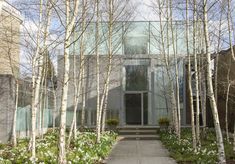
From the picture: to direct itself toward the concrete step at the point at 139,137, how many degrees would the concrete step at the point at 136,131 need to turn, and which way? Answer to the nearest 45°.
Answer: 0° — it already faces it

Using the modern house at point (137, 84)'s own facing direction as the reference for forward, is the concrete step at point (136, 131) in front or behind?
in front

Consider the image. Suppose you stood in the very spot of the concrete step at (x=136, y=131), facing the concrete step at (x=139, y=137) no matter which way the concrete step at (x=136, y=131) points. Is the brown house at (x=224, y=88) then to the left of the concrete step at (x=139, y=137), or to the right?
left

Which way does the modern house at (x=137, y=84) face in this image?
toward the camera

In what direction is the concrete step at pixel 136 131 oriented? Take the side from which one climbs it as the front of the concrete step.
toward the camera

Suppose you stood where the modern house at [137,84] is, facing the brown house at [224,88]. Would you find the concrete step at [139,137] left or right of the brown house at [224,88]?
right

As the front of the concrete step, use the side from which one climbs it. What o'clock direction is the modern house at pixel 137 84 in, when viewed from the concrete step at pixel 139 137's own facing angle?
The modern house is roughly at 6 o'clock from the concrete step.

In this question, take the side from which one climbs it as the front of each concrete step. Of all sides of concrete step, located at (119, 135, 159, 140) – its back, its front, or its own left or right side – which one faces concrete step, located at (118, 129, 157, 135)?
back

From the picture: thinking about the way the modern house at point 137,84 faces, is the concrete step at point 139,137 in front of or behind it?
in front

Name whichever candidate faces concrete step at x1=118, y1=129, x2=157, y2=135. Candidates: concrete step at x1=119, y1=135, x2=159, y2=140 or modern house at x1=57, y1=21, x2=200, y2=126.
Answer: the modern house

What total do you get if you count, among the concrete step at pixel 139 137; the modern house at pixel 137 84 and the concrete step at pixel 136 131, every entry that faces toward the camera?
3

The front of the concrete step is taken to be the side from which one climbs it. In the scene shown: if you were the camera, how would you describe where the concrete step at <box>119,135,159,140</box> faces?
facing the viewer

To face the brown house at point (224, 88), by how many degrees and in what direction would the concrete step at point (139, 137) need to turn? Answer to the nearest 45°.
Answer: approximately 90° to its left
